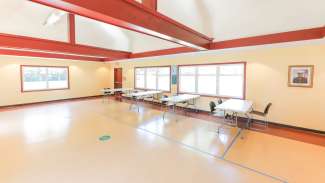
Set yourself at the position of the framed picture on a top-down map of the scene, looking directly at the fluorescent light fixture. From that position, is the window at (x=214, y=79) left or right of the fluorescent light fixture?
right

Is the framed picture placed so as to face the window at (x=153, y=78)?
no

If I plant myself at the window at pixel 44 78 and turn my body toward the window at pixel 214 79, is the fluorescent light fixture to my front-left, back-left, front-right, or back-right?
front-right

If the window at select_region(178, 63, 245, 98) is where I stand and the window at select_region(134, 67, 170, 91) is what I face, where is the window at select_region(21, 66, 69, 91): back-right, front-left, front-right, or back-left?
front-left

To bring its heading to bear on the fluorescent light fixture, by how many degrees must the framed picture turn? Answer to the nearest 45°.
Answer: approximately 45° to its right

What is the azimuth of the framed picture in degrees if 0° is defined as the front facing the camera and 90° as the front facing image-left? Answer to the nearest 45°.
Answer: approximately 0°

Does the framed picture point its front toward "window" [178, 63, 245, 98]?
no

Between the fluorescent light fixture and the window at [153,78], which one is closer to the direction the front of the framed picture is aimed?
the fluorescent light fixture

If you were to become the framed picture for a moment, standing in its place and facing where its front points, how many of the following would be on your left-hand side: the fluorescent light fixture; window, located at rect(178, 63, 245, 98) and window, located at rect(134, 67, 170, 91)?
0

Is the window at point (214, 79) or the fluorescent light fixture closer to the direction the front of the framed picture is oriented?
the fluorescent light fixture

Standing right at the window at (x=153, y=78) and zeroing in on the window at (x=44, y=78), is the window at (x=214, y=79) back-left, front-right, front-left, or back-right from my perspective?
back-left
